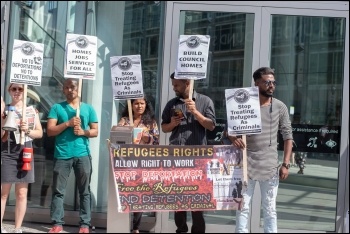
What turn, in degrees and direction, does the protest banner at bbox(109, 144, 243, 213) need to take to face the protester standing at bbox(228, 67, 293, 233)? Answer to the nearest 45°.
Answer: approximately 90° to its left

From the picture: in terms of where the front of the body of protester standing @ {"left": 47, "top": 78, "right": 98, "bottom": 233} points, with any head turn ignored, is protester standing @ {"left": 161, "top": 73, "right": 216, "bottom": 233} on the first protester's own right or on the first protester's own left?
on the first protester's own left

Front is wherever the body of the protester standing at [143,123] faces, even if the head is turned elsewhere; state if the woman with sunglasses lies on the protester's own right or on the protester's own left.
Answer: on the protester's own right

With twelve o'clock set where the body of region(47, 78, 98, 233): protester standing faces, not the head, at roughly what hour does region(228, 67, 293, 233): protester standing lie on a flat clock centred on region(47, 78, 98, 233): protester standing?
region(228, 67, 293, 233): protester standing is roughly at 10 o'clock from region(47, 78, 98, 233): protester standing.

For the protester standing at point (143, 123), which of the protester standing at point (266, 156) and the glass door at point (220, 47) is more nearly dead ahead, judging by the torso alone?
the protester standing

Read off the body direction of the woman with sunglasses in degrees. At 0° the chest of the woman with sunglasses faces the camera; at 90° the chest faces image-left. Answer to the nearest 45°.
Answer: approximately 0°

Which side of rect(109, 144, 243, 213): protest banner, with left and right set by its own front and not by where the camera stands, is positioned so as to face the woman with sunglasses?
right

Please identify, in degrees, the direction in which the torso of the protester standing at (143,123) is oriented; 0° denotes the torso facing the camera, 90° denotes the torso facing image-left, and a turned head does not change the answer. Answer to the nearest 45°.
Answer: approximately 0°

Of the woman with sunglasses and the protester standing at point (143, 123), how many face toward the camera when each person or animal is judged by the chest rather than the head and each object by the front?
2

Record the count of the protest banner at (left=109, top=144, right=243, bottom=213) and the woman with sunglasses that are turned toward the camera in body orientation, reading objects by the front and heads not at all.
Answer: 2

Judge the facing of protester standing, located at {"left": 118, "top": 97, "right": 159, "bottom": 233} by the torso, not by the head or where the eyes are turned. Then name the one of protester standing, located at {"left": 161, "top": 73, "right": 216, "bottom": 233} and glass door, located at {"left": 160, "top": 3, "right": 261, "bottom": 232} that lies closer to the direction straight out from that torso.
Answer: the protester standing
